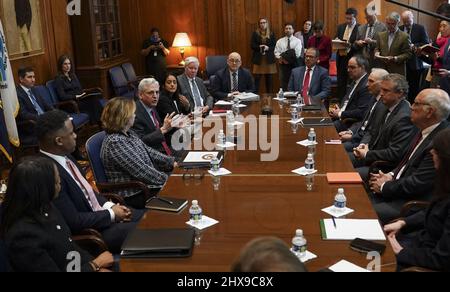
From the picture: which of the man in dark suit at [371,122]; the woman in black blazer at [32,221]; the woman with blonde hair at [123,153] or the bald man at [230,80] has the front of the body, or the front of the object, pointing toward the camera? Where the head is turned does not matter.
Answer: the bald man

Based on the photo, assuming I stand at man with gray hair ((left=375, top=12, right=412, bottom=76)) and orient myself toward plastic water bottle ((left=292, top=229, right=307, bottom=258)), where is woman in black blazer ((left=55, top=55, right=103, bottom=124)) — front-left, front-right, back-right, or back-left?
front-right

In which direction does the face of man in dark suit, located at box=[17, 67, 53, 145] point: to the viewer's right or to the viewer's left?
to the viewer's right

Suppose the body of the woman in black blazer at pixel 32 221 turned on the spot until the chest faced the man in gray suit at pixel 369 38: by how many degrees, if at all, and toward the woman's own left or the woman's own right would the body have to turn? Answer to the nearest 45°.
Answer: approximately 45° to the woman's own left

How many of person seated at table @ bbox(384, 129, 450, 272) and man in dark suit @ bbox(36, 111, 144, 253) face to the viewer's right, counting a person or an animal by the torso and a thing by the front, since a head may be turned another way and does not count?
1

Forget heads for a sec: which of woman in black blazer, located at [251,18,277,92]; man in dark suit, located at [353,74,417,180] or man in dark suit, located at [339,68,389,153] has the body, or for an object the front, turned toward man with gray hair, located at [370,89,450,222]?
the woman in black blazer

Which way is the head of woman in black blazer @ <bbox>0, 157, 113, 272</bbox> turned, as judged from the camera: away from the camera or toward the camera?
away from the camera

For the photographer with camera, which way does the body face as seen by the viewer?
toward the camera

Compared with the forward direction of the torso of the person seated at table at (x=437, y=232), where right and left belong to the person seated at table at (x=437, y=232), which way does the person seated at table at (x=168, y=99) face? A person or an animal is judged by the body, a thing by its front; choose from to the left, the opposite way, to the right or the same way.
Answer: the opposite way

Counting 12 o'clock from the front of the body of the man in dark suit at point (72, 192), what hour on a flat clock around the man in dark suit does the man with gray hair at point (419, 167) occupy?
The man with gray hair is roughly at 12 o'clock from the man in dark suit.

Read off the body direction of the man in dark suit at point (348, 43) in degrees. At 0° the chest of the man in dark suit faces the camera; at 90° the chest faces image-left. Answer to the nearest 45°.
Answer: approximately 45°

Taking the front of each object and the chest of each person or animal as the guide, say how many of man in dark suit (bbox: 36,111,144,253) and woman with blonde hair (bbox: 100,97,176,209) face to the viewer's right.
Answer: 2

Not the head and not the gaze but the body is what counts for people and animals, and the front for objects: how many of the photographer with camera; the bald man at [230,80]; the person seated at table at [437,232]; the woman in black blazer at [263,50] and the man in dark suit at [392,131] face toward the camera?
3

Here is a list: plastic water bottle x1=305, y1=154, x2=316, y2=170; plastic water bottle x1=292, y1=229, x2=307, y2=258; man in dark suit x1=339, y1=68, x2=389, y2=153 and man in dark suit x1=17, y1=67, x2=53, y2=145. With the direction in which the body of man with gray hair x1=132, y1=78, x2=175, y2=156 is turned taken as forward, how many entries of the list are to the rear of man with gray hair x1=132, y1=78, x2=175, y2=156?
1

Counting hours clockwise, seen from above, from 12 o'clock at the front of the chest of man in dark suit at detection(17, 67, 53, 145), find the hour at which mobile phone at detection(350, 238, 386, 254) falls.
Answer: The mobile phone is roughly at 1 o'clock from the man in dark suit.

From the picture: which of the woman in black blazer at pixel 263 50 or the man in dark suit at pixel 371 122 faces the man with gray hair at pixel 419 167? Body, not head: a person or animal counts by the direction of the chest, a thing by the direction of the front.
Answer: the woman in black blazer

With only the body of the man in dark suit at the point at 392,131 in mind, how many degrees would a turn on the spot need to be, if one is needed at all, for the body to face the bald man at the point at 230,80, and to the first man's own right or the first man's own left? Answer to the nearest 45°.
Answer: approximately 45° to the first man's own right

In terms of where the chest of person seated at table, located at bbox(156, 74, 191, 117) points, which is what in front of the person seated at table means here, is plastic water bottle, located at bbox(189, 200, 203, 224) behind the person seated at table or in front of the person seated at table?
in front
